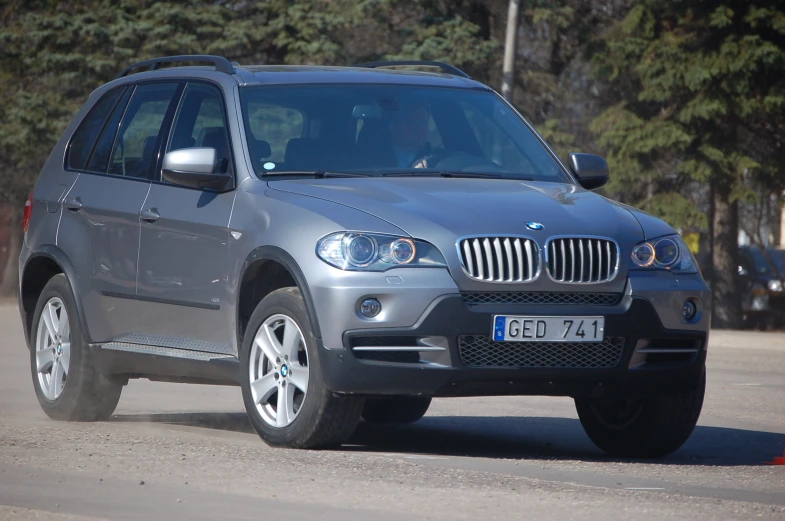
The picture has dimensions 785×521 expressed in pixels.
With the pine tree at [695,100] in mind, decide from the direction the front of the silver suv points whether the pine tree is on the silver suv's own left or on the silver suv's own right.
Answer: on the silver suv's own left

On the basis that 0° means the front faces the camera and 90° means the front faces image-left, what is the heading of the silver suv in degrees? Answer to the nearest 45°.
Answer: approximately 315°
